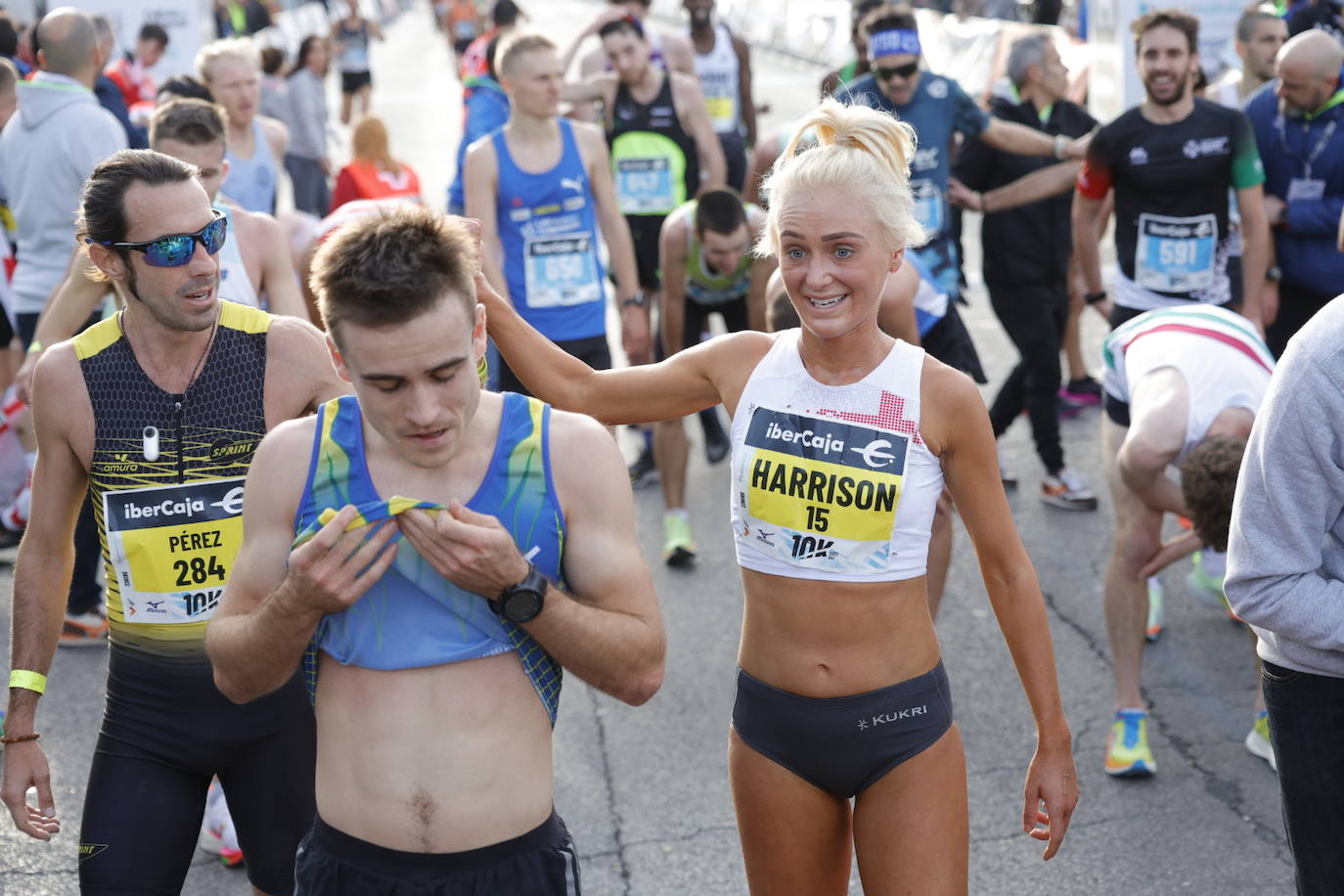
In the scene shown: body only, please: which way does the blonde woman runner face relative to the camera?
toward the camera

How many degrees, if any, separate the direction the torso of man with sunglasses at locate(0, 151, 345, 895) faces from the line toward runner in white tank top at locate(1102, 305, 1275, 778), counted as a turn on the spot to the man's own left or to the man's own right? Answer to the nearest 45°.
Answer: approximately 90° to the man's own left

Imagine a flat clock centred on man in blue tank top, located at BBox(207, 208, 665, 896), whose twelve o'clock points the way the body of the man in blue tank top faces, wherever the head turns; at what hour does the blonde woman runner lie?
The blonde woman runner is roughly at 8 o'clock from the man in blue tank top.

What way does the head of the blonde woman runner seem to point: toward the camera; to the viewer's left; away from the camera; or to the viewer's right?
toward the camera

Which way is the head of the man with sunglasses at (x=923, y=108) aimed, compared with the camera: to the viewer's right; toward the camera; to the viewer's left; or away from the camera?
toward the camera

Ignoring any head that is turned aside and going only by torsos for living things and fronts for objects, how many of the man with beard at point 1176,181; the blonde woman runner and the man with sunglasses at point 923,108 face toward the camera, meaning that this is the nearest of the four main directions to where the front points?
3

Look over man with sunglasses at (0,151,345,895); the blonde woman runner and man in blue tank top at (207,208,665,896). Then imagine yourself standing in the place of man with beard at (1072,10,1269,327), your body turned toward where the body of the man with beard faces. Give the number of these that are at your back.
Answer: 0

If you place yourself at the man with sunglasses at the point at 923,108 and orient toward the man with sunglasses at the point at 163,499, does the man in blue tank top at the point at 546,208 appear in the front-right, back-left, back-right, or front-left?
front-right

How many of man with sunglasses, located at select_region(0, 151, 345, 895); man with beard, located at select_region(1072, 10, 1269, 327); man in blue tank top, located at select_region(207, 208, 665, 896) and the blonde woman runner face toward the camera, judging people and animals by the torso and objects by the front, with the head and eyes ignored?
4

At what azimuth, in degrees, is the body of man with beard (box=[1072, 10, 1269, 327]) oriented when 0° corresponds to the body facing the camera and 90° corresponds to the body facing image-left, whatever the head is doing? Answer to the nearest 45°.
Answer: approximately 0°

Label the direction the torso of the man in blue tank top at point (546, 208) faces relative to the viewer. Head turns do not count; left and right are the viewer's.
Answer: facing the viewer and to the right of the viewer

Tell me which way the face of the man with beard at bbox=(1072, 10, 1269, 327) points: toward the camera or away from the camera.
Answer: toward the camera

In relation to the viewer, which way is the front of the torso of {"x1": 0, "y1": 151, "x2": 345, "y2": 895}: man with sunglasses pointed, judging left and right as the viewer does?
facing the viewer

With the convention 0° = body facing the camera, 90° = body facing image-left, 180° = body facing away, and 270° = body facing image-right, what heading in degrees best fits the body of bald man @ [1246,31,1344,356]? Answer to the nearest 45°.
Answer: approximately 45°

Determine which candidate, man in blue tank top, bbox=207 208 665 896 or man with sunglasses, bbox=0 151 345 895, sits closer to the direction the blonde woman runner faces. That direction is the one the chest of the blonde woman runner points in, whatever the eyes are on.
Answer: the man in blue tank top

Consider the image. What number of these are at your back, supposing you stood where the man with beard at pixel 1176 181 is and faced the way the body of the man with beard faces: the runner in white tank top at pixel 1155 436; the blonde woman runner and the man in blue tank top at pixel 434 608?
0

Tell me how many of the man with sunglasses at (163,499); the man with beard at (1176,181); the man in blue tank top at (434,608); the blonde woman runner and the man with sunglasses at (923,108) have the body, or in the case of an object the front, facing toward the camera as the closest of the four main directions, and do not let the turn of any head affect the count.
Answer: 5

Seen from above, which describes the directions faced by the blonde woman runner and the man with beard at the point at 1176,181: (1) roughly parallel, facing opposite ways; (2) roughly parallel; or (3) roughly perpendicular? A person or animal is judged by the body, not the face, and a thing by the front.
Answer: roughly parallel

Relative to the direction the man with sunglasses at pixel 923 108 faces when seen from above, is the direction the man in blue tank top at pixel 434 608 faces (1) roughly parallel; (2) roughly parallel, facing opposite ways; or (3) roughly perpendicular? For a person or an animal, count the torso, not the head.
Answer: roughly parallel
